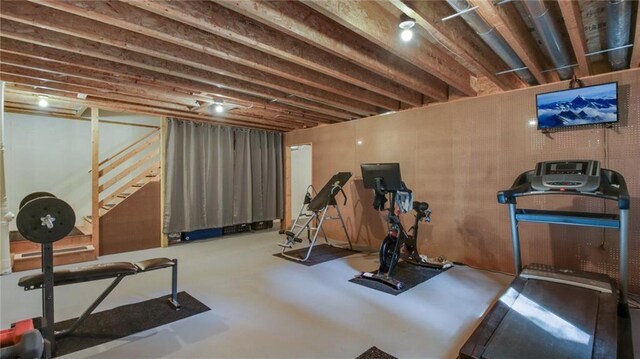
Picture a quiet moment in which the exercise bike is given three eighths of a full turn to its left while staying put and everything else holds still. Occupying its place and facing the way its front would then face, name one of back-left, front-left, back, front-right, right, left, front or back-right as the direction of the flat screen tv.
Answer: front

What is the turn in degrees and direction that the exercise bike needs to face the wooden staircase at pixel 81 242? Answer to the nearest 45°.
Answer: approximately 45° to its right

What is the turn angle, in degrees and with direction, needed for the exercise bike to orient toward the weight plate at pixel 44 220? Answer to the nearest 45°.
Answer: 0° — it already faces it

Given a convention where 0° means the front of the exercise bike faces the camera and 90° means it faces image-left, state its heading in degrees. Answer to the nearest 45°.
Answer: approximately 45°

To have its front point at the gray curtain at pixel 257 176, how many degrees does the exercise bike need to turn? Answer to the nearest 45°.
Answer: approximately 90° to its right

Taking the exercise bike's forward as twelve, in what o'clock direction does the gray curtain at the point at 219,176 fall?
The gray curtain is roughly at 2 o'clock from the exercise bike.
